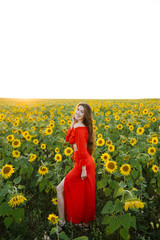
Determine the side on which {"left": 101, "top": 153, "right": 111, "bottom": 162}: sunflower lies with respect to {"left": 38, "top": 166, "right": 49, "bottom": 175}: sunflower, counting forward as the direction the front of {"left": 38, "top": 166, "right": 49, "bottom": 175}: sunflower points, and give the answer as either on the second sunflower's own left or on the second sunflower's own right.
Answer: on the second sunflower's own left

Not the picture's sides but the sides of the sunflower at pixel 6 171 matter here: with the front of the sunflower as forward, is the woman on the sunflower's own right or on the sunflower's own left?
on the sunflower's own left

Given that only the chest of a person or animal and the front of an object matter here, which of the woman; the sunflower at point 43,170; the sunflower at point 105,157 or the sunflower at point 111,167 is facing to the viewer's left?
the woman

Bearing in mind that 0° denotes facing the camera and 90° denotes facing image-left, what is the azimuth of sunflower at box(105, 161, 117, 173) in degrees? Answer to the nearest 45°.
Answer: approximately 0°

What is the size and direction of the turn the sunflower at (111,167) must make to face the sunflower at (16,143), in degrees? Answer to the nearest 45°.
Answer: approximately 135° to its right

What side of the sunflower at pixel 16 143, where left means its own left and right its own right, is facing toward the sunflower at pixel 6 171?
front

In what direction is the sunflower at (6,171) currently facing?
toward the camera

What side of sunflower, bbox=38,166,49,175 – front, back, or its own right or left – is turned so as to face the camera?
front
